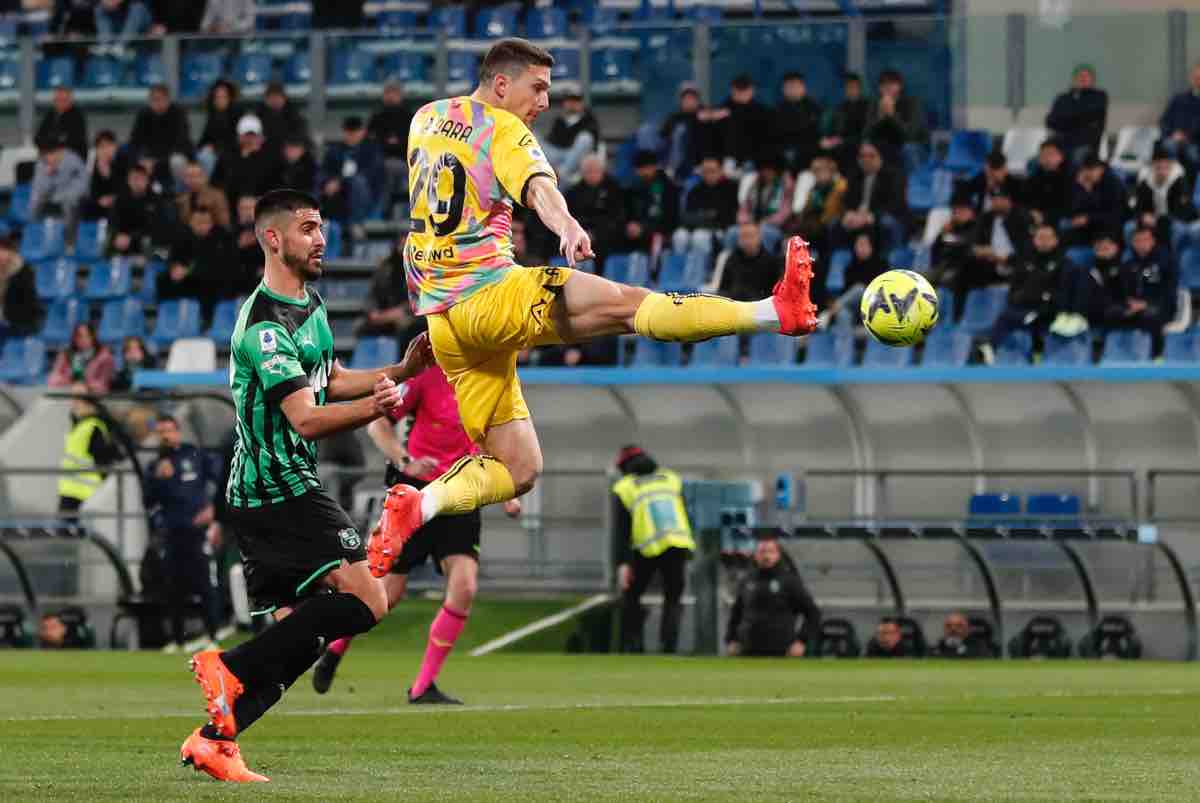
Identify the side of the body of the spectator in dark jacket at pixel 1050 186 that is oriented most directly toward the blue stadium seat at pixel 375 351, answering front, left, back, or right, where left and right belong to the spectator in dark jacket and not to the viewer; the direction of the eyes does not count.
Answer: right

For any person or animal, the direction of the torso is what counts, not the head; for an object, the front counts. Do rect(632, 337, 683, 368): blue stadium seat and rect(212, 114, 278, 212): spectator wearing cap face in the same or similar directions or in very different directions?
same or similar directions

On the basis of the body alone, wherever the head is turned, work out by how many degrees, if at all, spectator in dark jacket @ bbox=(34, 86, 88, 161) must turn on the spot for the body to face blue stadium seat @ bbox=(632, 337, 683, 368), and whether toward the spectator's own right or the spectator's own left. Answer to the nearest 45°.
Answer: approximately 45° to the spectator's own left

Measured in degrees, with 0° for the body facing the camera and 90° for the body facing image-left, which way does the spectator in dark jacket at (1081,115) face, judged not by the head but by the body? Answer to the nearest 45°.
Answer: approximately 0°

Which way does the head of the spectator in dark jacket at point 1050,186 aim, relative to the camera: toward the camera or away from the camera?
toward the camera

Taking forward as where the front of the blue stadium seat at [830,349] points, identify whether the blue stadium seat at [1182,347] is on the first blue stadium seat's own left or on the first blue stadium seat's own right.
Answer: on the first blue stadium seat's own left

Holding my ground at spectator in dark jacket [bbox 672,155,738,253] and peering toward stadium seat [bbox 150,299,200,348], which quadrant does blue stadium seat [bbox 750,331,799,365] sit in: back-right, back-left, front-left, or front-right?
back-left

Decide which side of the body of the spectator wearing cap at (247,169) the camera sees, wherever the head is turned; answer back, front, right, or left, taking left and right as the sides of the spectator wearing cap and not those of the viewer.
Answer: front

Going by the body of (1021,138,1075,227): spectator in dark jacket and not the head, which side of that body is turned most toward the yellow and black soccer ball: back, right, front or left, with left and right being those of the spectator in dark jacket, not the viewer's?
front

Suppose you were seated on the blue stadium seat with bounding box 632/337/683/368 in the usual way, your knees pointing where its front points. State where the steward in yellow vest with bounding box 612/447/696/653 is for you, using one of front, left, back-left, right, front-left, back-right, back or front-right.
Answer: front

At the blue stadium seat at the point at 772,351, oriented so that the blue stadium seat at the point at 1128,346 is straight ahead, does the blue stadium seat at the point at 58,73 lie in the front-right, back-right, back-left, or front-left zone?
back-left

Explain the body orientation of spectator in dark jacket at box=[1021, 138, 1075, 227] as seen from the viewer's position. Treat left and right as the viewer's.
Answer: facing the viewer

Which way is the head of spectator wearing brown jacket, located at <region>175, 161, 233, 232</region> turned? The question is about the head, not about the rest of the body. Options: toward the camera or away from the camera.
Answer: toward the camera

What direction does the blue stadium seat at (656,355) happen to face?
toward the camera
